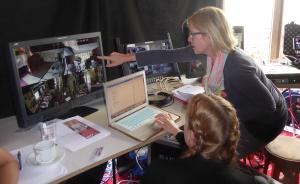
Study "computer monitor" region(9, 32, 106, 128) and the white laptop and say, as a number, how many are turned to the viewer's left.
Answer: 0

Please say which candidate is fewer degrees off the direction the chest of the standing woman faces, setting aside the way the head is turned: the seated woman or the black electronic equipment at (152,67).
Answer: the black electronic equipment

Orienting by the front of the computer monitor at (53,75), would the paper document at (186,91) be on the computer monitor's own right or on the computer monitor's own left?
on the computer monitor's own left

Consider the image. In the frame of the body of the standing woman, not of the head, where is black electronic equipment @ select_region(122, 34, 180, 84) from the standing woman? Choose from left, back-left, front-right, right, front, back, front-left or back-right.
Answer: front-right

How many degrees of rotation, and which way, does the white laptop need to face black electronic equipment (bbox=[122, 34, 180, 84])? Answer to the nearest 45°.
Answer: approximately 135° to its left

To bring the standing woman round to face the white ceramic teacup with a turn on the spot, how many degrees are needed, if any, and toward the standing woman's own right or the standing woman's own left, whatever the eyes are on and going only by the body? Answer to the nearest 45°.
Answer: approximately 45° to the standing woman's own left

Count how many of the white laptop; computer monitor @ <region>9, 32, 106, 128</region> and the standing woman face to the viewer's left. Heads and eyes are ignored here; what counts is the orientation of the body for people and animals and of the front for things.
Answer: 1

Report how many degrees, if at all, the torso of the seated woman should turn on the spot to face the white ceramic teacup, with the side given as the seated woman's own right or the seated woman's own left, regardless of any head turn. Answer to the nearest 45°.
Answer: approximately 45° to the seated woman's own left

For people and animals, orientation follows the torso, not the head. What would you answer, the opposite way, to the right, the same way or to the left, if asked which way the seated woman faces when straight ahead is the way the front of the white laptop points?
the opposite way

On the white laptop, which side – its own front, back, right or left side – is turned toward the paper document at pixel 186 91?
left

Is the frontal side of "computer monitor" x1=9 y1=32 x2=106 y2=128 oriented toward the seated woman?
yes

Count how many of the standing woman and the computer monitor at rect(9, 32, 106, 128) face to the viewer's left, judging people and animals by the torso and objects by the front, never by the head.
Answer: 1

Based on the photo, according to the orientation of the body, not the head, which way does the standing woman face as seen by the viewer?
to the viewer's left

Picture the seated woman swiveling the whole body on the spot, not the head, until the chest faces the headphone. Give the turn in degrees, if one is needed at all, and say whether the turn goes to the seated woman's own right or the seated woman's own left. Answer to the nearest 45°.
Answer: approximately 45° to the seated woman's own right

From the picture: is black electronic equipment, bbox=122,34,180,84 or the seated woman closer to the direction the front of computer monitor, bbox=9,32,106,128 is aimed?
the seated woman

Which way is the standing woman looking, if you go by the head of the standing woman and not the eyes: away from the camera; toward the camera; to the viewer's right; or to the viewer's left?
to the viewer's left

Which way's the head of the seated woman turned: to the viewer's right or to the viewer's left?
to the viewer's left
